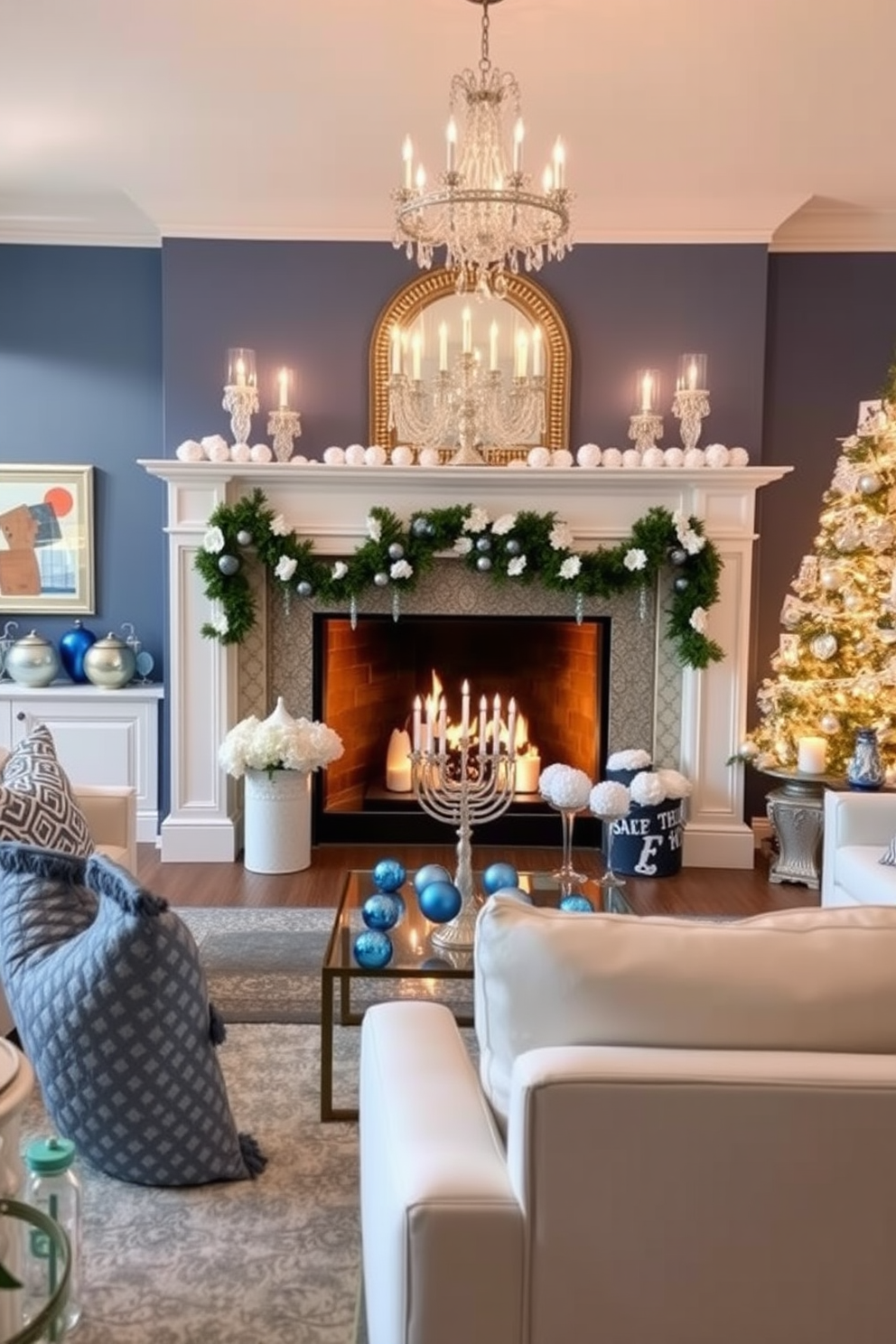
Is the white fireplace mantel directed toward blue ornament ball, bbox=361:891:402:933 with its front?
yes

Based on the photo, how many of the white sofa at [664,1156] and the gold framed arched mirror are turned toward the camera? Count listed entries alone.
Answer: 1

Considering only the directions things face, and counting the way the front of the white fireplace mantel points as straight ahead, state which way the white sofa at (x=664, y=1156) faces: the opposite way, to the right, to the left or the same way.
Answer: the opposite way

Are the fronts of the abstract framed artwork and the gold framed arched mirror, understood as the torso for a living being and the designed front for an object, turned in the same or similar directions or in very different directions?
same or similar directions

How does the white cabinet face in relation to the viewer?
toward the camera

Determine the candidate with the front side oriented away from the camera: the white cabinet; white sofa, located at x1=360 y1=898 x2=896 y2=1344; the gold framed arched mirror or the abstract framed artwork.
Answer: the white sofa

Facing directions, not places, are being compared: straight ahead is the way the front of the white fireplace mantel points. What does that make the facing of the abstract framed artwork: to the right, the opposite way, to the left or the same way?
the same way

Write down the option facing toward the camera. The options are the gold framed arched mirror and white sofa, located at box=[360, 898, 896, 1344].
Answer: the gold framed arched mirror

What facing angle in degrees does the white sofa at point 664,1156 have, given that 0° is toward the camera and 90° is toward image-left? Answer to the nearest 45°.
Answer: approximately 180°

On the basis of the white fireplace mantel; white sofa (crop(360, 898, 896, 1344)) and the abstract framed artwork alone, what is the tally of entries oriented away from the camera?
1

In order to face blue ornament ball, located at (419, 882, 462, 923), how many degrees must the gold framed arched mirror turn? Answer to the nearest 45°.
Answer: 0° — it already faces it

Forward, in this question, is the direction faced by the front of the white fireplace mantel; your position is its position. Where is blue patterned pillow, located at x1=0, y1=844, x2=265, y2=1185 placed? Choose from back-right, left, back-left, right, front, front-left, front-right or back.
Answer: front

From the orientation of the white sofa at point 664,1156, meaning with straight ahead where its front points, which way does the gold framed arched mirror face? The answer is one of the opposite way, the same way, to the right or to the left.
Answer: the opposite way

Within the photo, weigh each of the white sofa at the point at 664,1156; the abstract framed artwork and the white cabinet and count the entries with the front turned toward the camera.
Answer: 2

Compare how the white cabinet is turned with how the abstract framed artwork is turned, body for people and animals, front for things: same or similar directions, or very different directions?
same or similar directions

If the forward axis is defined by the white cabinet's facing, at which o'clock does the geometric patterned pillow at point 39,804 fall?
The geometric patterned pillow is roughly at 12 o'clock from the white cabinet.

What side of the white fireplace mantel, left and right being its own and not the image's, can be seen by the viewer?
front
